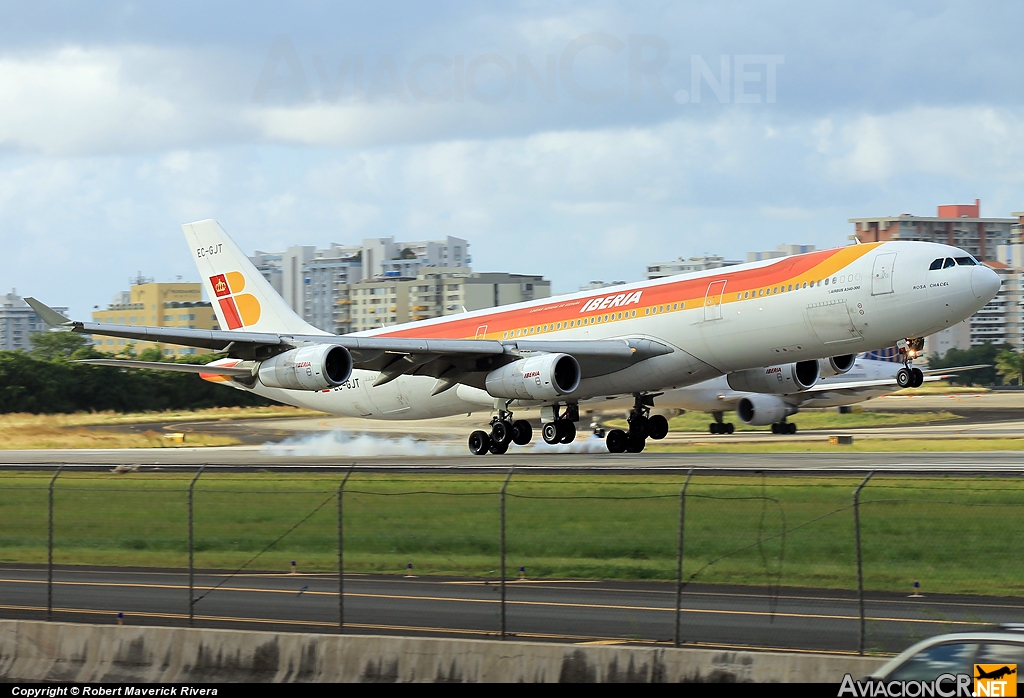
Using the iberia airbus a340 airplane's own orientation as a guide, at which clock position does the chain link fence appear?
The chain link fence is roughly at 2 o'clock from the iberia airbus a340 airplane.

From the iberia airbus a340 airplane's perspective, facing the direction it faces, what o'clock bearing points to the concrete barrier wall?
The concrete barrier wall is roughly at 2 o'clock from the iberia airbus a340 airplane.

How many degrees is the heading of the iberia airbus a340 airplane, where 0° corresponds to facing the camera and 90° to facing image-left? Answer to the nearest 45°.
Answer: approximately 315°
